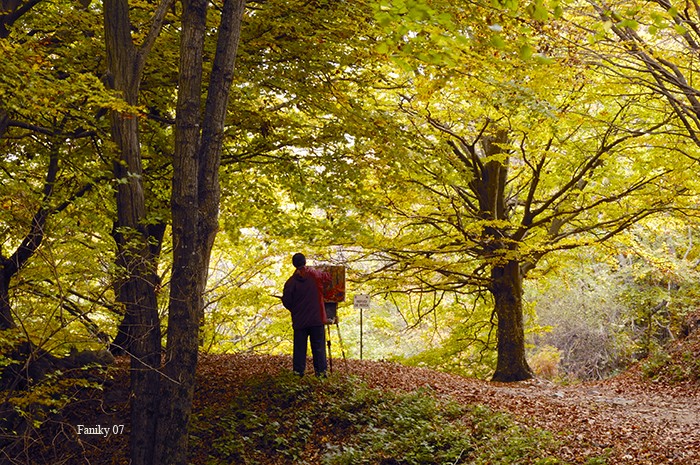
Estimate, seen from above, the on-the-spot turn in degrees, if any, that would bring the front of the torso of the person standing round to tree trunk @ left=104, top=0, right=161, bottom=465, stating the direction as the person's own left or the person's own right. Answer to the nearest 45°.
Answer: approximately 135° to the person's own left

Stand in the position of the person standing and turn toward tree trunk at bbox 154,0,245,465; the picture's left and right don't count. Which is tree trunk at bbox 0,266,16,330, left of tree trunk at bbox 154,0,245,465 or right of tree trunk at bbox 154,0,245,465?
right

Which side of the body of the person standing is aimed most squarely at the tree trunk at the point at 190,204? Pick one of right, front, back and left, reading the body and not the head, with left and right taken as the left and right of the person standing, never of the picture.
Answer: back

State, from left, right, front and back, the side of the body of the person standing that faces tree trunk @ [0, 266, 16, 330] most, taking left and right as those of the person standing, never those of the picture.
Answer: left

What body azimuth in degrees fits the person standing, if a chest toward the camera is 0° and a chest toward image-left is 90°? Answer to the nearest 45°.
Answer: approximately 180°

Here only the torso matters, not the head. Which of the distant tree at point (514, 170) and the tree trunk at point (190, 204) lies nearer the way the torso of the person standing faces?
the distant tree
